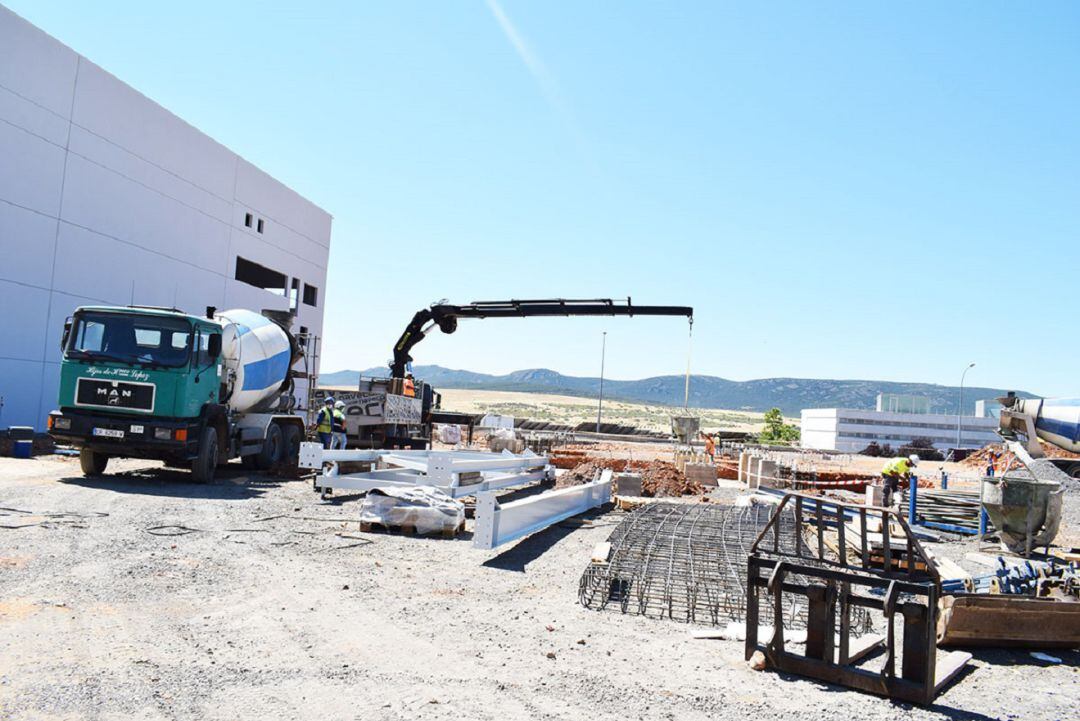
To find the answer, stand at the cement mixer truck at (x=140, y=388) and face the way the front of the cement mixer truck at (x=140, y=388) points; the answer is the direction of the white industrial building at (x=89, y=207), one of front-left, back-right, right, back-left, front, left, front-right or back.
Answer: back-right

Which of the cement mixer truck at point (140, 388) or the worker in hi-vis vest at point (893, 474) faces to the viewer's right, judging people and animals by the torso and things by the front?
the worker in hi-vis vest

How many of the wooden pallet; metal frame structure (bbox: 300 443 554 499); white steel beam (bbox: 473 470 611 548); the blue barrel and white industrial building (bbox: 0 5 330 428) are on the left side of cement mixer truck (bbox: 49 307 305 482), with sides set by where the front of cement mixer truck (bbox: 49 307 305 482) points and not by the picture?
3

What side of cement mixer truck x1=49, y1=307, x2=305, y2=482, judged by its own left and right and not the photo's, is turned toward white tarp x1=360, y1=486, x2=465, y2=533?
left

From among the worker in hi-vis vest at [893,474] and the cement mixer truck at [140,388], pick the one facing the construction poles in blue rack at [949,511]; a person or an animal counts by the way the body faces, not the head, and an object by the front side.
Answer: the worker in hi-vis vest

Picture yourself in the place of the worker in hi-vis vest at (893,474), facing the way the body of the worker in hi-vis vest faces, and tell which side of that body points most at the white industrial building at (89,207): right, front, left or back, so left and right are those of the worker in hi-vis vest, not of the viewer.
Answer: back

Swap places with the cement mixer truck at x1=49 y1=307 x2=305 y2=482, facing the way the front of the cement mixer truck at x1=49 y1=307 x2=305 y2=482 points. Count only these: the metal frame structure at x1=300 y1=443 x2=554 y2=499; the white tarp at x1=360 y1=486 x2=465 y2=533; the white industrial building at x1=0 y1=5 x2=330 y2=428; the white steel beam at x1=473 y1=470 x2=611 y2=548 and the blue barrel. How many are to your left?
3

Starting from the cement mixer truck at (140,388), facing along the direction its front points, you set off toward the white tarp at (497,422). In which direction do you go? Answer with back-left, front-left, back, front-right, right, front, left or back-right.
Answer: back

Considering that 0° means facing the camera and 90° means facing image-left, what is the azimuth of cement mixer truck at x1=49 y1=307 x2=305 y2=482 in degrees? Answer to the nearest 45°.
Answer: approximately 45°

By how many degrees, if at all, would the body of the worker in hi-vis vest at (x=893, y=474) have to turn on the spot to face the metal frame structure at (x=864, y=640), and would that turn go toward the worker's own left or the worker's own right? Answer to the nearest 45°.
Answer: approximately 90° to the worker's own right

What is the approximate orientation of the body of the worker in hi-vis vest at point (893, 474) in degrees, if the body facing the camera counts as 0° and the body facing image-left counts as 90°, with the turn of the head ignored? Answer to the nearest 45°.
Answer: approximately 270°

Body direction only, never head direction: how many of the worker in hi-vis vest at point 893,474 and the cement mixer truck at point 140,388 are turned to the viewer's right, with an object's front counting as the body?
1

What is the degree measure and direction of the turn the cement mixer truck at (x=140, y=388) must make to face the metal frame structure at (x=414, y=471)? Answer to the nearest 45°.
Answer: approximately 90° to its left

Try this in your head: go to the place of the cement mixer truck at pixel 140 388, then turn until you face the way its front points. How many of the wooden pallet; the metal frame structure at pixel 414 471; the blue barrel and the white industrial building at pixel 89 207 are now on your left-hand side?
2
